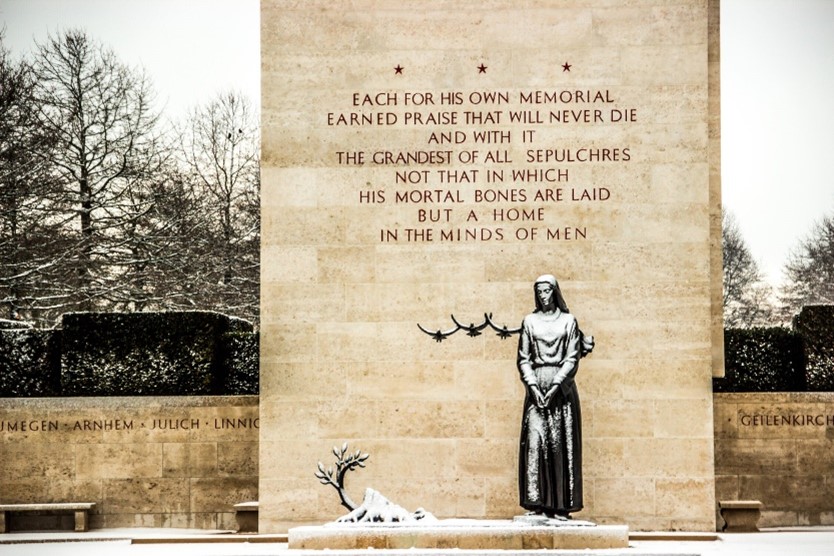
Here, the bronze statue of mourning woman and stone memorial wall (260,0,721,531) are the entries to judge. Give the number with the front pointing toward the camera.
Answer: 2

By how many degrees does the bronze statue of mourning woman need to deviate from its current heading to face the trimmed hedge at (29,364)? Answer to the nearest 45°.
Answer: approximately 135° to its right

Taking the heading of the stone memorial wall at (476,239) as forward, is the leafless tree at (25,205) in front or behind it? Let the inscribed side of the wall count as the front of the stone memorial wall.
behind

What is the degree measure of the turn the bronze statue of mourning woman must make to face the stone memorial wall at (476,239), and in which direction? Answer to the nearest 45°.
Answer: approximately 180°

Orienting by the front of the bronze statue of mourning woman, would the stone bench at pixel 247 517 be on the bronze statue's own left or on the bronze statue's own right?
on the bronze statue's own right

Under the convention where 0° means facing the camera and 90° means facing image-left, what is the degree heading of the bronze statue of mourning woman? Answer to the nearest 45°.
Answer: approximately 0°

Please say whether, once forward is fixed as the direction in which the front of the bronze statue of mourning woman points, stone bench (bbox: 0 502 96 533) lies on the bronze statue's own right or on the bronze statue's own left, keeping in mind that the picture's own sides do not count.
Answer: on the bronze statue's own right

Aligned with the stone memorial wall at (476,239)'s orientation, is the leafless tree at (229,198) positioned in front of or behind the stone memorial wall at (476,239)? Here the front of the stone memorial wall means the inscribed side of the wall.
behind

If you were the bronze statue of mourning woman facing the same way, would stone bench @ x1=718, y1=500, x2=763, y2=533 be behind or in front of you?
behind

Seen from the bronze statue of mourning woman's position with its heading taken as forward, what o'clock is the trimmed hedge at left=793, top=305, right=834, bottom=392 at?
The trimmed hedge is roughly at 7 o'clock from the bronze statue of mourning woman.

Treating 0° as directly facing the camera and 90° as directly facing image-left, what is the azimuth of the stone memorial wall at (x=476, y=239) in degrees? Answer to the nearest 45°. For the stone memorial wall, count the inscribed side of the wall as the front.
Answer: approximately 0°
